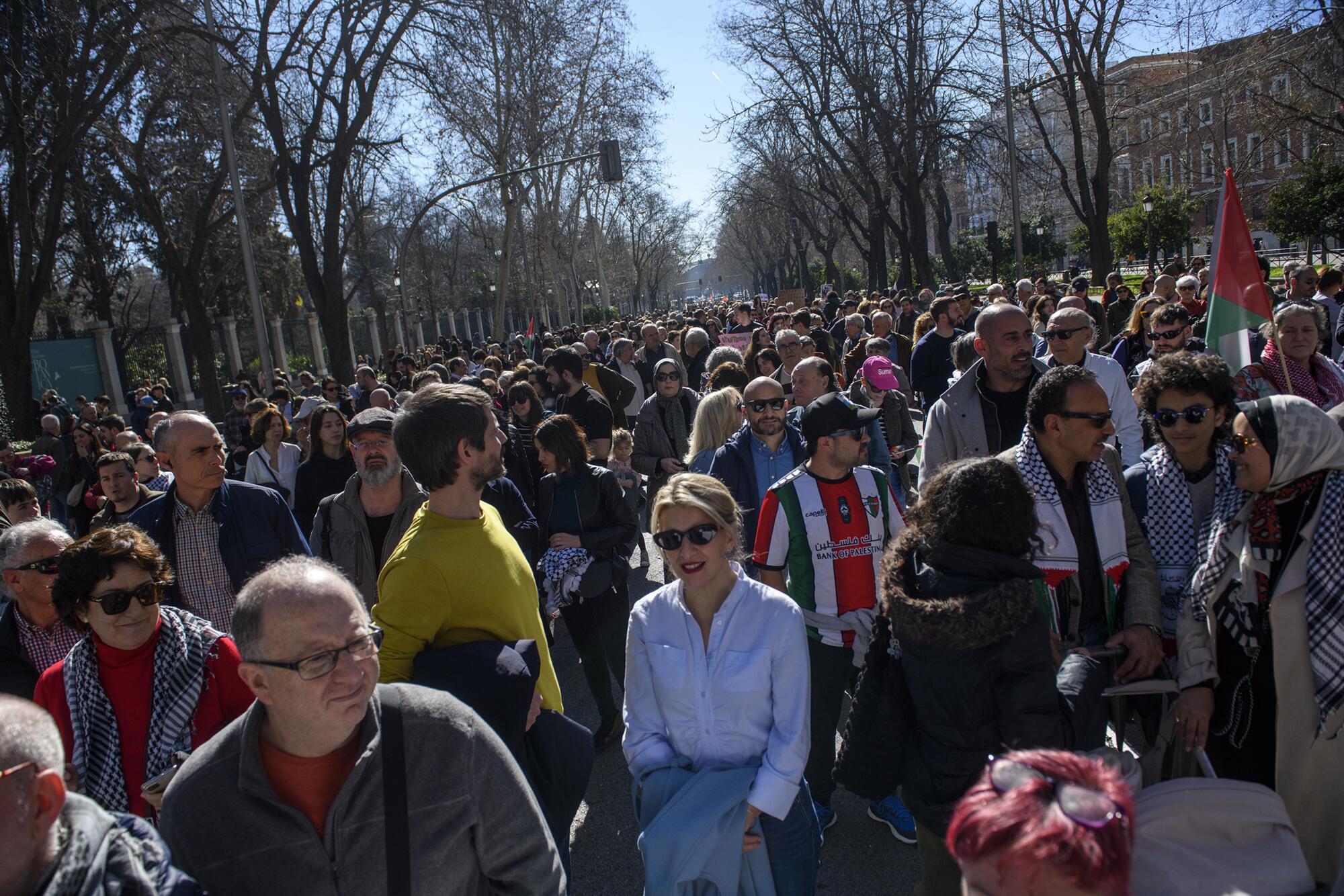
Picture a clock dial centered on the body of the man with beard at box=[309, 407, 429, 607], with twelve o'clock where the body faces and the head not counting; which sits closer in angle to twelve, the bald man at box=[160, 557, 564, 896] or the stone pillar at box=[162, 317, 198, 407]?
the bald man

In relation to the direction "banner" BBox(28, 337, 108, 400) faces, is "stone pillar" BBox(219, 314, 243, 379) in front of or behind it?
behind

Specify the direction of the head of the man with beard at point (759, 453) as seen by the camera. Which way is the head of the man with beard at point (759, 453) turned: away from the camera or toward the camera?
toward the camera

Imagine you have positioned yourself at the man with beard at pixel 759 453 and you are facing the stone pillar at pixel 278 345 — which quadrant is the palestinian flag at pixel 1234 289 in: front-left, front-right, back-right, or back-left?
back-right

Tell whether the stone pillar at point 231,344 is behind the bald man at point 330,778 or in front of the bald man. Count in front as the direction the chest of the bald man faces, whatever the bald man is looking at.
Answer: behind

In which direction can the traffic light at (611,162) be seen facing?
away from the camera

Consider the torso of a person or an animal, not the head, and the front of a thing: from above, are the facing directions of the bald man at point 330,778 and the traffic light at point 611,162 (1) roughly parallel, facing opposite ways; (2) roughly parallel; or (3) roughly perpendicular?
roughly parallel, facing opposite ways

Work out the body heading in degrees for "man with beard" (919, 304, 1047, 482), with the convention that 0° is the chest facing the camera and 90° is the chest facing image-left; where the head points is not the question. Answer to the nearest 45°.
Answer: approximately 315°

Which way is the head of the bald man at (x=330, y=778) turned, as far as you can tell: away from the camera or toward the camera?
toward the camera

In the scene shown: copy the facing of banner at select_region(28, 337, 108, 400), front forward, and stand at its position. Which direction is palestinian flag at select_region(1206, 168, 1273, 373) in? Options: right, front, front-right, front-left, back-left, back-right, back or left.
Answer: front

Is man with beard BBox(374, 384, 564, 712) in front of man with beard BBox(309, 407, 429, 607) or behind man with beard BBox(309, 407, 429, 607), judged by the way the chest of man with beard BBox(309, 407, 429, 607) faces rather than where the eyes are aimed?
in front

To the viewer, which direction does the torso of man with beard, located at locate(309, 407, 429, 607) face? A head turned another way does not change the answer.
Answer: toward the camera

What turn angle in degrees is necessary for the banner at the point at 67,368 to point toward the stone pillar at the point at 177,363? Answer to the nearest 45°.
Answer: approximately 135° to its left
